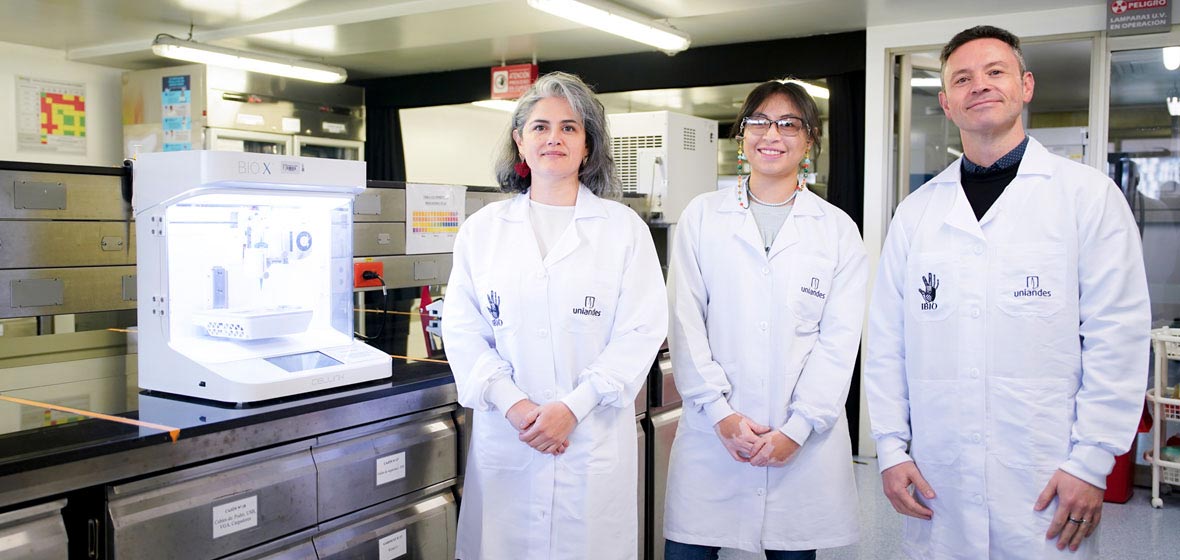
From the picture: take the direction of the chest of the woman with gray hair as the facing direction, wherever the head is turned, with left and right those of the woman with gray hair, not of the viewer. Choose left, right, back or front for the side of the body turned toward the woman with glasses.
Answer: left

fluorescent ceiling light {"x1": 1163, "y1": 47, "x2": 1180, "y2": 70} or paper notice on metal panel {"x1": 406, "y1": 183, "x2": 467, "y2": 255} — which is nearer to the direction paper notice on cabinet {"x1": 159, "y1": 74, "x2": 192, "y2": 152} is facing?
the paper notice on metal panel

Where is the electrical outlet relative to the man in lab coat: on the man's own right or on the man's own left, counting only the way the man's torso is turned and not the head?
on the man's own right

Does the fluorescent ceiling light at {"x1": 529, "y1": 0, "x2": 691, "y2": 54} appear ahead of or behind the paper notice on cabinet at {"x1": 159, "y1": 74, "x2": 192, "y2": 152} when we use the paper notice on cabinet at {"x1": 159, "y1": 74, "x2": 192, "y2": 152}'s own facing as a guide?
ahead

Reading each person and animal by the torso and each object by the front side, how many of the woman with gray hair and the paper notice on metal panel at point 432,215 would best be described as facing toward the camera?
2

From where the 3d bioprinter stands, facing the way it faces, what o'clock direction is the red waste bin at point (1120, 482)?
The red waste bin is roughly at 10 o'clock from the 3d bioprinter.

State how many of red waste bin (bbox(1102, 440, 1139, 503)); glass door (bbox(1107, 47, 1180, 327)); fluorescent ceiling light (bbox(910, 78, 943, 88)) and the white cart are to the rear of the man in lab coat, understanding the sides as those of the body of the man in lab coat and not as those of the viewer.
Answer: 4

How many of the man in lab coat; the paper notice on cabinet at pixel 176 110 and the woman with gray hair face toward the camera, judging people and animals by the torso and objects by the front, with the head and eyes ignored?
3

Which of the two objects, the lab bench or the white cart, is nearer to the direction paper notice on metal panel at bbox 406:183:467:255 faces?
the lab bench

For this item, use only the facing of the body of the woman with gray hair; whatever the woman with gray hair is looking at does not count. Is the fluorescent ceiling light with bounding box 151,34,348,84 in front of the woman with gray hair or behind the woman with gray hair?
behind

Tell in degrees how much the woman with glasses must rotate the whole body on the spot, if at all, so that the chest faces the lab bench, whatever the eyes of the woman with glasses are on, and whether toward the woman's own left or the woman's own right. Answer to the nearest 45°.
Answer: approximately 45° to the woman's own right
